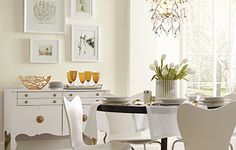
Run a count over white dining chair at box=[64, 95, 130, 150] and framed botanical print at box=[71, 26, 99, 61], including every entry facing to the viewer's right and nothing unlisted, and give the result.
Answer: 1

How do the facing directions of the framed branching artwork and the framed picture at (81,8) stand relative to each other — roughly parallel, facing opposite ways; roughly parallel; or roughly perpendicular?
roughly parallel

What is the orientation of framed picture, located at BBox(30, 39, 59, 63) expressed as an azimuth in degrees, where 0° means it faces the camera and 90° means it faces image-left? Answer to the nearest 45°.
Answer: approximately 0°

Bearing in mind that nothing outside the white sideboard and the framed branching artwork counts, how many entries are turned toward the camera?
2

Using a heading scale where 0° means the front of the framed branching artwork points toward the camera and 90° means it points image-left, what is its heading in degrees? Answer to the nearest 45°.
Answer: approximately 0°

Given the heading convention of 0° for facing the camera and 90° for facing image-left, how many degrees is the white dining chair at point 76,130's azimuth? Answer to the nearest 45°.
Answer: approximately 270°

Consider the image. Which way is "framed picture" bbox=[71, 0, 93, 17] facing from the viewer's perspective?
toward the camera

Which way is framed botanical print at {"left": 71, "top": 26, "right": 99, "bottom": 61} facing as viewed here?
toward the camera

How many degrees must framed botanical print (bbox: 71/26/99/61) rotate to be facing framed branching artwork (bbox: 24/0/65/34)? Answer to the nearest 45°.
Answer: approximately 90° to its right

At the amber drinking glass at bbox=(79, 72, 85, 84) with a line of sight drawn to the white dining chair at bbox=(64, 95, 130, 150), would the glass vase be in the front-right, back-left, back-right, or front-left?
front-left
